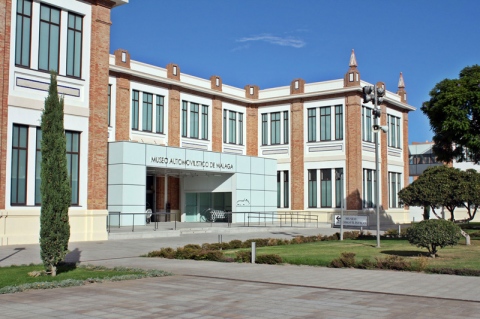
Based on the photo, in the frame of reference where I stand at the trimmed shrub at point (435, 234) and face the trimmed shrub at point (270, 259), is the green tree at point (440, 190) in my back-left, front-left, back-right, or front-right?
back-right

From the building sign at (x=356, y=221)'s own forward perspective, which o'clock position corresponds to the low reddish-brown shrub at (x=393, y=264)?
The low reddish-brown shrub is roughly at 12 o'clock from the building sign.

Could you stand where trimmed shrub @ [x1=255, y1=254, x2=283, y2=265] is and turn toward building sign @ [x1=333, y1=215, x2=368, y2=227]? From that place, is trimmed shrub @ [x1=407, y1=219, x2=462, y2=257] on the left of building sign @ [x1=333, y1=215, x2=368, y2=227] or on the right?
right

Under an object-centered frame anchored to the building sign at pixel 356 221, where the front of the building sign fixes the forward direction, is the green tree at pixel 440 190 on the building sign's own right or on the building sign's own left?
on the building sign's own left

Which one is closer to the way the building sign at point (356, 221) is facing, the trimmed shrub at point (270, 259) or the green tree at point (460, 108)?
the trimmed shrub

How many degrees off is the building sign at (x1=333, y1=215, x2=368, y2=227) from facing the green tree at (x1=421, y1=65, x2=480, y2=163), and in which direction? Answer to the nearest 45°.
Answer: approximately 135° to its left

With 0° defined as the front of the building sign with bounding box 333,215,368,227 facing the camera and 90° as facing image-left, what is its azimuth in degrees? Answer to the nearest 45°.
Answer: approximately 0°

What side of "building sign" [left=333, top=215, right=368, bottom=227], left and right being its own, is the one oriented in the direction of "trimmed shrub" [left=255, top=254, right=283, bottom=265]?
front
